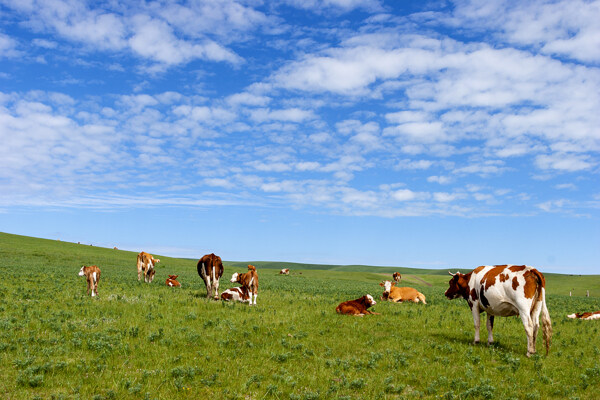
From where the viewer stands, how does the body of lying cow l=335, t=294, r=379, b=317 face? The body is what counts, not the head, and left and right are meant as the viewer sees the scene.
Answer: facing to the right of the viewer

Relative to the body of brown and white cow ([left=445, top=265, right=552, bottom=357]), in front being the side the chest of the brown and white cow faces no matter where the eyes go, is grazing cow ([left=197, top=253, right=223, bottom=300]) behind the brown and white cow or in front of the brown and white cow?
in front

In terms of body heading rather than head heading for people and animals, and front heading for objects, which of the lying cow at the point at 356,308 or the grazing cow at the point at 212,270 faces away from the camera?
the grazing cow

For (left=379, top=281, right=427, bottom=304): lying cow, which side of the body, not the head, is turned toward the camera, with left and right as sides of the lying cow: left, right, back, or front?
left

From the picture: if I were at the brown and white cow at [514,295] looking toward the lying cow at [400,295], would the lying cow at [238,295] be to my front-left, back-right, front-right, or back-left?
front-left

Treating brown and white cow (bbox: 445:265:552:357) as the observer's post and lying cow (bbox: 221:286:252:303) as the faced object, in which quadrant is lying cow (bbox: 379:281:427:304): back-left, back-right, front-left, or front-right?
front-right

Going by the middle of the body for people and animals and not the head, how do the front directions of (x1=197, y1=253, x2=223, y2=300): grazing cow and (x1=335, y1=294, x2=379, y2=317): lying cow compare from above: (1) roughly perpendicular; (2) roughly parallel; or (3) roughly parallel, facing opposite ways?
roughly perpendicular

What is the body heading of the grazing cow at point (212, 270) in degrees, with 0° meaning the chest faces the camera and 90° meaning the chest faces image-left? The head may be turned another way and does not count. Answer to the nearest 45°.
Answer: approximately 180°

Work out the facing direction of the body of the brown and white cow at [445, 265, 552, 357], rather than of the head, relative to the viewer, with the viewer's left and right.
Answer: facing away from the viewer and to the left of the viewer
